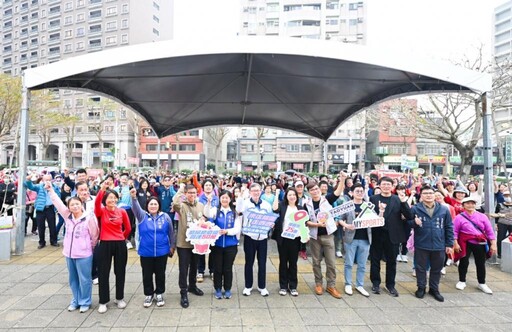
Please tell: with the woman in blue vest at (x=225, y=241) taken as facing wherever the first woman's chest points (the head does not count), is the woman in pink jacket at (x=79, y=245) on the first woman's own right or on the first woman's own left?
on the first woman's own right

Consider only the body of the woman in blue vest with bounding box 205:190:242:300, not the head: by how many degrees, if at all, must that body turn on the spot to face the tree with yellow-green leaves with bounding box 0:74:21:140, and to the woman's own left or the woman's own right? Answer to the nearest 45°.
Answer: approximately 135° to the woman's own right

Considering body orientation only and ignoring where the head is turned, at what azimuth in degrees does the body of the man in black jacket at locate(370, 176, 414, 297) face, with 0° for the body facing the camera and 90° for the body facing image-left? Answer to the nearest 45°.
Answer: approximately 0°

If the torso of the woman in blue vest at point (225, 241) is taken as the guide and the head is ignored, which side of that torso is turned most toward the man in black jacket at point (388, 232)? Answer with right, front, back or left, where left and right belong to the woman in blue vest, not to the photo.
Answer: left

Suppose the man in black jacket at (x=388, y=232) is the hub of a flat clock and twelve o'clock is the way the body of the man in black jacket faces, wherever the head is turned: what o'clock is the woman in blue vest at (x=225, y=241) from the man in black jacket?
The woman in blue vest is roughly at 2 o'clock from the man in black jacket.

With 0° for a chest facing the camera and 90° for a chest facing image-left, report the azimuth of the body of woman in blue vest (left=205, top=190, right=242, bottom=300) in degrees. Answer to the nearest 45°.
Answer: approximately 0°

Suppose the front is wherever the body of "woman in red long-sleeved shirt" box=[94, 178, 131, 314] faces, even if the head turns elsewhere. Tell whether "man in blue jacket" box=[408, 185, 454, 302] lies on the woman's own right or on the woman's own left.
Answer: on the woman's own left

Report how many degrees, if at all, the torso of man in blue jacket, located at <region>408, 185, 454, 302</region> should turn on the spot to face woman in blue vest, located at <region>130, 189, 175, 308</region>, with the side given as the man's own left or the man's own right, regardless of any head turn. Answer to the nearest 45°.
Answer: approximately 45° to the man's own right
